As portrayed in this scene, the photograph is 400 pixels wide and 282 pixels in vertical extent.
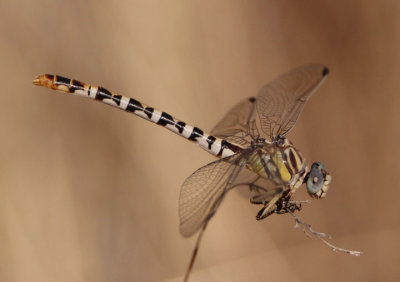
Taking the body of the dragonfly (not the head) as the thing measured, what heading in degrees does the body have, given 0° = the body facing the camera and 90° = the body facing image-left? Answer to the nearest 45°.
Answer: approximately 270°
